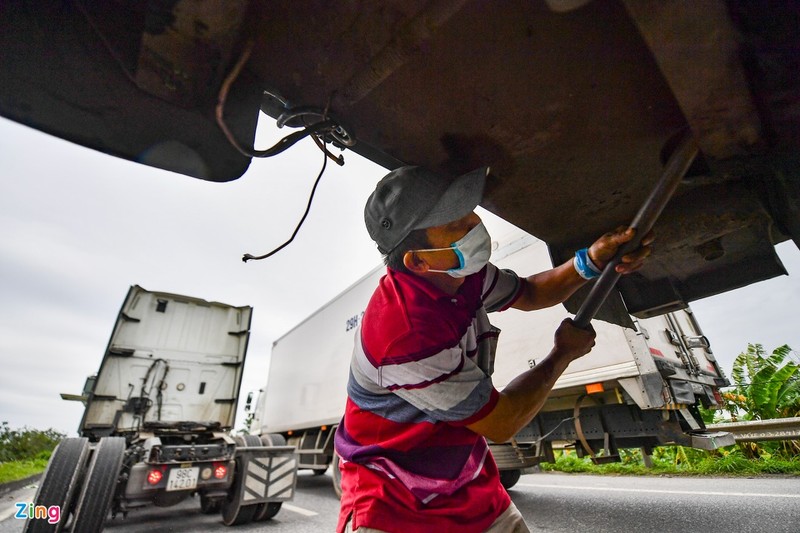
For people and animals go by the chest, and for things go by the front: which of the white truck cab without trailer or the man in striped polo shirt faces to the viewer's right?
the man in striped polo shirt

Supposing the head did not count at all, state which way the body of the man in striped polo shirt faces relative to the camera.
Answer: to the viewer's right

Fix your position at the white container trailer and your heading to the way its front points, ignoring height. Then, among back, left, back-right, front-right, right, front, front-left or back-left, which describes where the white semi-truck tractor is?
front-left

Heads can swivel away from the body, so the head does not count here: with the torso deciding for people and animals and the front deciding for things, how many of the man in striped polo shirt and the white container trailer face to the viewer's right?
1

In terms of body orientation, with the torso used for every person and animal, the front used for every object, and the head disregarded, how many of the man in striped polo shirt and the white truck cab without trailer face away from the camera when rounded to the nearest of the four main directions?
1

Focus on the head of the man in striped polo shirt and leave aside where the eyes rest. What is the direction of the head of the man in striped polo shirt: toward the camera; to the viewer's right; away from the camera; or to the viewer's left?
to the viewer's right

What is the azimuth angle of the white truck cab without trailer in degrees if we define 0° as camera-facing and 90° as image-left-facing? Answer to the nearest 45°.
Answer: approximately 180°

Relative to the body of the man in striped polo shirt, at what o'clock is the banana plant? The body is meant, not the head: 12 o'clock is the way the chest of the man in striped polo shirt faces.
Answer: The banana plant is roughly at 10 o'clock from the man in striped polo shirt.

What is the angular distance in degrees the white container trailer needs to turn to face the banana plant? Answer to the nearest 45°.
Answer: approximately 90° to its right

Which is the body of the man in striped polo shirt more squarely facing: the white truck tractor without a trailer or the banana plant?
the banana plant

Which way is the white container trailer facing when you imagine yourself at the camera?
facing away from the viewer and to the left of the viewer

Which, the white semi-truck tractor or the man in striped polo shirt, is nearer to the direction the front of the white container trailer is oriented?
the white semi-truck tractor
